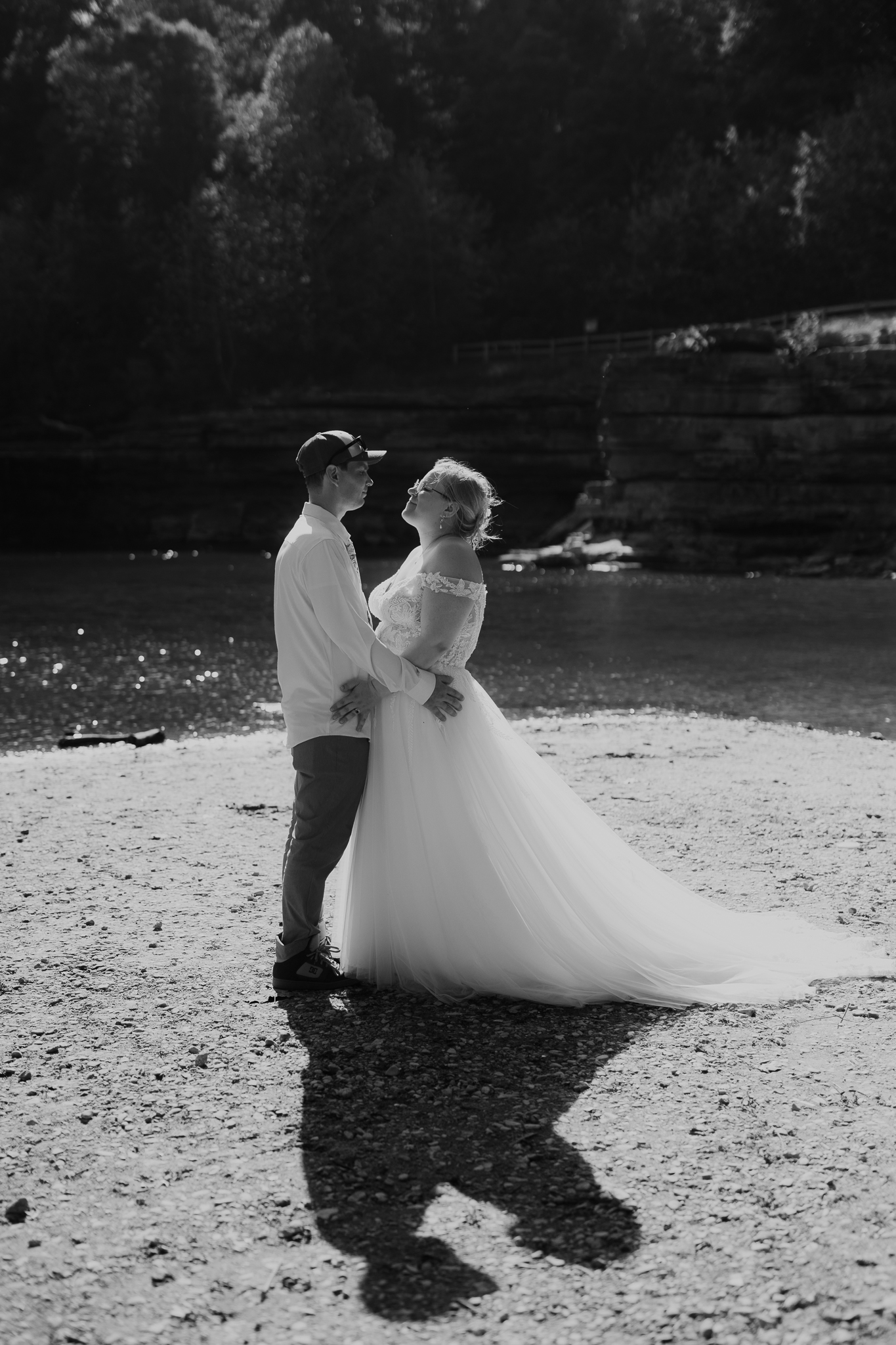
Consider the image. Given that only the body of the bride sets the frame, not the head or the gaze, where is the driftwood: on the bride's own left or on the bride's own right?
on the bride's own right

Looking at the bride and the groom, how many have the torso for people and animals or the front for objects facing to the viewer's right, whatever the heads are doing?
1

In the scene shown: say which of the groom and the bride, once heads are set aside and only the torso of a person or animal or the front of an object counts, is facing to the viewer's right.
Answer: the groom

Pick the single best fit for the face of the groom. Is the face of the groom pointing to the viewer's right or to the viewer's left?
to the viewer's right

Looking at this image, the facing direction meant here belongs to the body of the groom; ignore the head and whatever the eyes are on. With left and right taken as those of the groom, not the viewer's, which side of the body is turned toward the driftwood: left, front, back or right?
left

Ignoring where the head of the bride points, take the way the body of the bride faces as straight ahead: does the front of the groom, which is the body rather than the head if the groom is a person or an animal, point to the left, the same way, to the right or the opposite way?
the opposite way

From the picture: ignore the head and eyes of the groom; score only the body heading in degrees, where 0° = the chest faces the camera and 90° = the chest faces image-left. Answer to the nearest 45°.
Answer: approximately 270°

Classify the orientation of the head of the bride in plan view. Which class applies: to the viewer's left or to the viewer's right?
to the viewer's left

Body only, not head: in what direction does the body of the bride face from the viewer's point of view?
to the viewer's left
